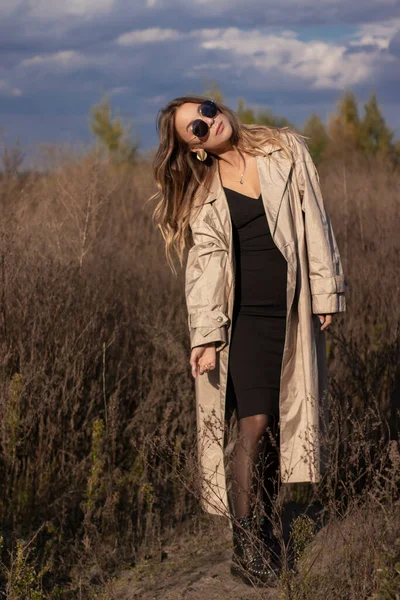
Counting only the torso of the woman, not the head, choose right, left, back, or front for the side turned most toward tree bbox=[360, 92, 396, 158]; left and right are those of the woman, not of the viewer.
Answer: back

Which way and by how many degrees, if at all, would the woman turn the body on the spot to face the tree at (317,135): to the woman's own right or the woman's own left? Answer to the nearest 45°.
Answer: approximately 180°

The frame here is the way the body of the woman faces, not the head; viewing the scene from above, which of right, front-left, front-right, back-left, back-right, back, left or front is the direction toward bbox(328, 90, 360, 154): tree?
back

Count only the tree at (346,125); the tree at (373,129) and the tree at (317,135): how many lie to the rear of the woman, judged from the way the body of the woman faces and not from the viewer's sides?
3
